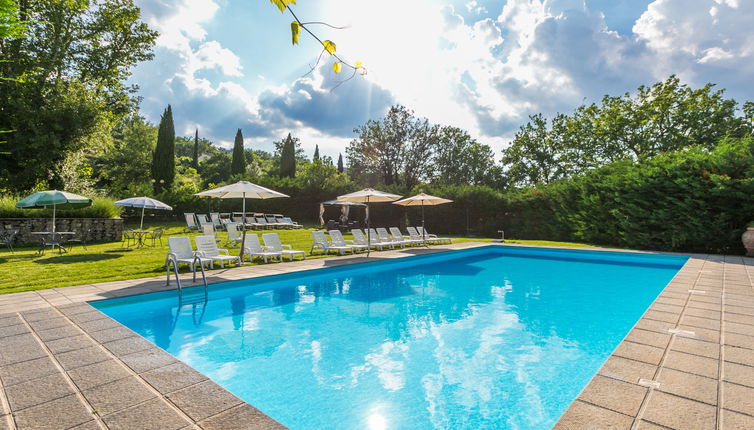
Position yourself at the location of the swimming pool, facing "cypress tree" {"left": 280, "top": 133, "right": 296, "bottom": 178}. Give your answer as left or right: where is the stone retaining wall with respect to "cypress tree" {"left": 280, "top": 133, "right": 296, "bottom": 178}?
left

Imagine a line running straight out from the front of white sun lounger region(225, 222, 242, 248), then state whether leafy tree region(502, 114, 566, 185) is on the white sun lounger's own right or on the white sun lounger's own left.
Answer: on the white sun lounger's own left

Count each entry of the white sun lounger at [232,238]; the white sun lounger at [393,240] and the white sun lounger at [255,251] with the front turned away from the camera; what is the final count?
0

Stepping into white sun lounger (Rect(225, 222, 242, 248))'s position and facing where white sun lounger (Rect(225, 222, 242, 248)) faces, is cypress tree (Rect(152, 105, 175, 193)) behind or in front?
behind

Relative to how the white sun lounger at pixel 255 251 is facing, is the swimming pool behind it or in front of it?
in front

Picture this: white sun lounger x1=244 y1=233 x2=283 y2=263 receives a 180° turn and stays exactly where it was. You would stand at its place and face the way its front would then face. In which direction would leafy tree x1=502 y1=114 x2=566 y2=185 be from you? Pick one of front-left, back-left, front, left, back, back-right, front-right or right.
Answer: right

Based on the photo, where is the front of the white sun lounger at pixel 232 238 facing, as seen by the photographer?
facing the viewer and to the right of the viewer

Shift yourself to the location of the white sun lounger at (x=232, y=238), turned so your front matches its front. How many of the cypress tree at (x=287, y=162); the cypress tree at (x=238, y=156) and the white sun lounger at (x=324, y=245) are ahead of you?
1

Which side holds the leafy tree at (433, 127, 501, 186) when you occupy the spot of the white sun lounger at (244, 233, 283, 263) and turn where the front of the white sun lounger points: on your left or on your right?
on your left

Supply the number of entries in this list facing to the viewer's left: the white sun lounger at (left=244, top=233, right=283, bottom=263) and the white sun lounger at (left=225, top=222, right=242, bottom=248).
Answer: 0

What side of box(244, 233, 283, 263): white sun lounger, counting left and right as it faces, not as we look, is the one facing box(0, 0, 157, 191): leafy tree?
back

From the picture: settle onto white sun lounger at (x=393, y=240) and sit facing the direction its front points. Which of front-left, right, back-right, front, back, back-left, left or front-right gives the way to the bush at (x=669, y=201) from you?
front-left

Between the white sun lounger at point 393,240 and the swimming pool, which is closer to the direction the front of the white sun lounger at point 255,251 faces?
the swimming pool

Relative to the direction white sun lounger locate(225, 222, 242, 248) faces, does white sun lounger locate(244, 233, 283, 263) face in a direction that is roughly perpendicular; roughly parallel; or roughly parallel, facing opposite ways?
roughly parallel

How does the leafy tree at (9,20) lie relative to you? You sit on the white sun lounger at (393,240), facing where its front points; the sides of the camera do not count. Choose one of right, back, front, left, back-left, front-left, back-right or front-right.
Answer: front-right

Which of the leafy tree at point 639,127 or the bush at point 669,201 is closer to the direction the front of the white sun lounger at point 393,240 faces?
the bush

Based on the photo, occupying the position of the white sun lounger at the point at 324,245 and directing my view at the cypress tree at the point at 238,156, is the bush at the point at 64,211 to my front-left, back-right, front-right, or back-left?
front-left

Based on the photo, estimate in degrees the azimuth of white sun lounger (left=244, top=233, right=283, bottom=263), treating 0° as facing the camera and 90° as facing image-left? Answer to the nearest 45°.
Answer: approximately 315°

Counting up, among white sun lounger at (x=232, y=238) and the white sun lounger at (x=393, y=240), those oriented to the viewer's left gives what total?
0
